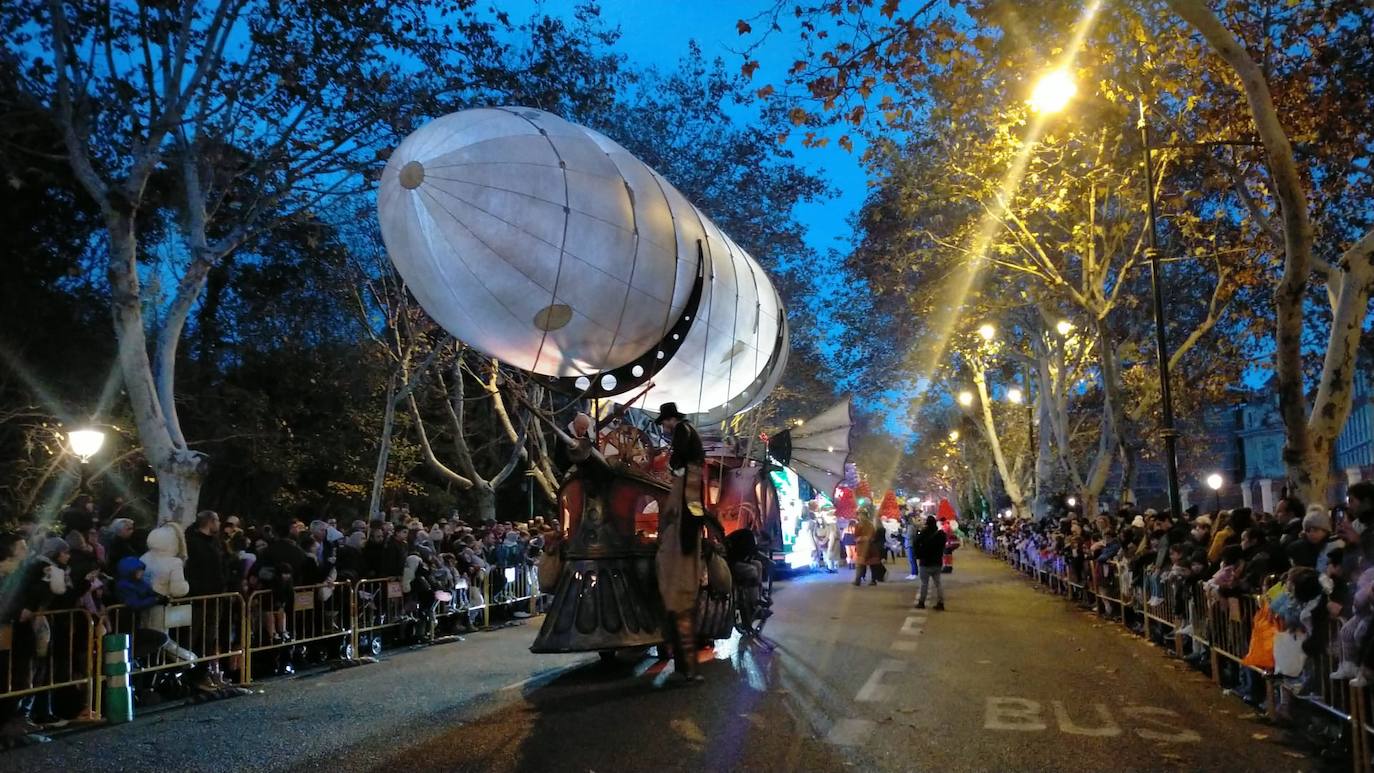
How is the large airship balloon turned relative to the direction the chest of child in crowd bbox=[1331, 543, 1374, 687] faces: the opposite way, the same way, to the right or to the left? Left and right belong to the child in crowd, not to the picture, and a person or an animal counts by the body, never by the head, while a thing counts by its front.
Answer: to the left

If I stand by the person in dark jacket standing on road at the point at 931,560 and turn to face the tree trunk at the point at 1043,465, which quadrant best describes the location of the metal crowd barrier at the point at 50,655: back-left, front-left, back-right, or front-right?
back-left

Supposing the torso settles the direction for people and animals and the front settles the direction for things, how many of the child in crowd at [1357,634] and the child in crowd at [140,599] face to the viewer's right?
1

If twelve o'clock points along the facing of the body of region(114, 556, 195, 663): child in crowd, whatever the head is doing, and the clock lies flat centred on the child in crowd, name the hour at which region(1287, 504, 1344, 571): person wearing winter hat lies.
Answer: The person wearing winter hat is roughly at 1 o'clock from the child in crowd.

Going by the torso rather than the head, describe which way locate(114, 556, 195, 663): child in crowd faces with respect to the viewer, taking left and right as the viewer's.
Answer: facing to the right of the viewer

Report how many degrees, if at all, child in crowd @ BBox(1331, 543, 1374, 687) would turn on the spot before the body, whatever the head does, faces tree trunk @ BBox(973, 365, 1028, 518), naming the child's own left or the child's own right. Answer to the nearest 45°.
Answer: approximately 90° to the child's own right

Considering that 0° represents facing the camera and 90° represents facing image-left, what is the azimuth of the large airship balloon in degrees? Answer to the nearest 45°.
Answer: approximately 45°

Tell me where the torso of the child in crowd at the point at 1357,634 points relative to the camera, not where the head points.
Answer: to the viewer's left
